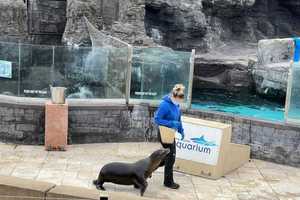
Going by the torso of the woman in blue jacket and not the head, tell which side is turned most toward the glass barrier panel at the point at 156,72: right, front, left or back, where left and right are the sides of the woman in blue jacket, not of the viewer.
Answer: left

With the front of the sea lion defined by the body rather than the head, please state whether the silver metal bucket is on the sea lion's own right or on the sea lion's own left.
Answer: on the sea lion's own left

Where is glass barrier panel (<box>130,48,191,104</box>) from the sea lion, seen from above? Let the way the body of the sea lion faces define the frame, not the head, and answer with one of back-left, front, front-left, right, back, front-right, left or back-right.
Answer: left

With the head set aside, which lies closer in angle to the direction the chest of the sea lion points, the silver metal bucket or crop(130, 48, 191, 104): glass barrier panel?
the glass barrier panel

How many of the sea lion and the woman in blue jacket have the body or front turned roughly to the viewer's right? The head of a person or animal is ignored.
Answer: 2

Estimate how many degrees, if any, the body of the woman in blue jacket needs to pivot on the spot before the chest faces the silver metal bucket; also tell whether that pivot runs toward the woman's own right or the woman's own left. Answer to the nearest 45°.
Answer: approximately 135° to the woman's own left

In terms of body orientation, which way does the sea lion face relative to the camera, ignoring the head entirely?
to the viewer's right

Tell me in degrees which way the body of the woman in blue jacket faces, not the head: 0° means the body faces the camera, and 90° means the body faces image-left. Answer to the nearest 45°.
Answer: approximately 270°
